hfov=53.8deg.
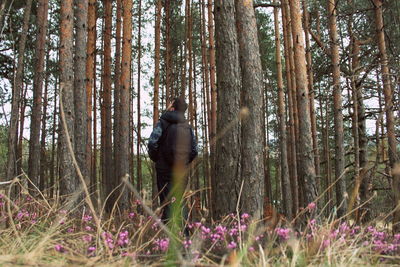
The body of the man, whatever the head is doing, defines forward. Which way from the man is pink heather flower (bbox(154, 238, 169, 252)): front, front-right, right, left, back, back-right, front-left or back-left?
back

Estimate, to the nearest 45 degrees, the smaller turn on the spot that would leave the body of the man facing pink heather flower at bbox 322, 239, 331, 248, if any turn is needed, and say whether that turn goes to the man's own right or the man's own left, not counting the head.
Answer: approximately 180°

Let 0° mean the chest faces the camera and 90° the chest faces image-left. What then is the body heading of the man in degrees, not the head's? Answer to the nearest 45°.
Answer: approximately 180°

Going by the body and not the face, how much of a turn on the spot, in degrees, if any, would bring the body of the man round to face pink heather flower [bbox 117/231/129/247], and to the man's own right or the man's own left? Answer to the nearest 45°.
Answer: approximately 180°

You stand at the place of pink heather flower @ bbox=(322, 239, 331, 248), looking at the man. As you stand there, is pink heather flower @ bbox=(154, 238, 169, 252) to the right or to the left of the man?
left
